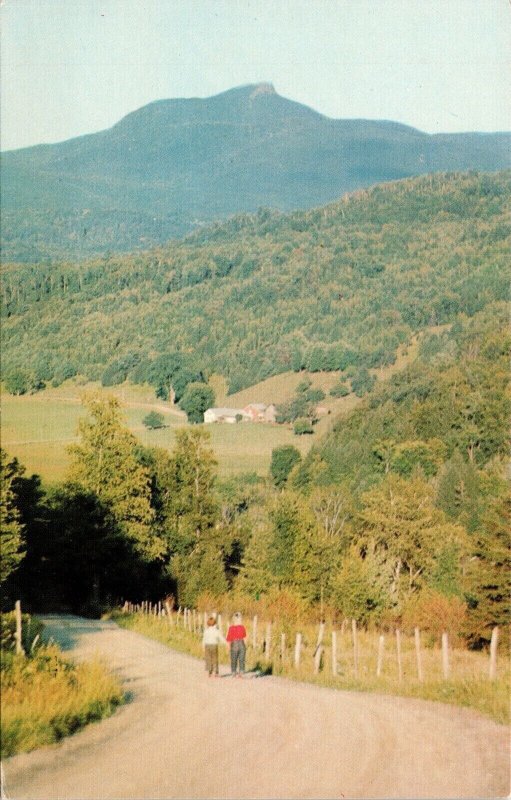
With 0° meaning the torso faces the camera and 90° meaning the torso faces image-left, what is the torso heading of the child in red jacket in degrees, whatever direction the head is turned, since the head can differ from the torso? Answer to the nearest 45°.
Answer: approximately 180°

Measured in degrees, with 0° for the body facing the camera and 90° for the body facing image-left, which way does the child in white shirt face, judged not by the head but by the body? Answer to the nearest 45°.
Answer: approximately 180°

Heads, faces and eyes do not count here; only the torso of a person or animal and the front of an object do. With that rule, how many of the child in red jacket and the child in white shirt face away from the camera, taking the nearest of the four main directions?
2
